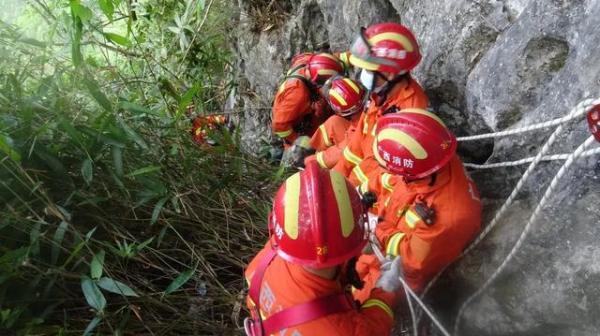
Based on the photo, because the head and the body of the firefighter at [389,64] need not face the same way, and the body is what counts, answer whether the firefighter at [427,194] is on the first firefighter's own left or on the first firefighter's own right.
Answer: on the first firefighter's own left

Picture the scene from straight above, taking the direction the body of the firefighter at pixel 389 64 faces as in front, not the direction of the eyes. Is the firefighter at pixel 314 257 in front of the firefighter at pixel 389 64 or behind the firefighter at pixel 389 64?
in front

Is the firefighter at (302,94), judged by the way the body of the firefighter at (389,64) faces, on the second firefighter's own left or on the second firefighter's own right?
on the second firefighter's own right

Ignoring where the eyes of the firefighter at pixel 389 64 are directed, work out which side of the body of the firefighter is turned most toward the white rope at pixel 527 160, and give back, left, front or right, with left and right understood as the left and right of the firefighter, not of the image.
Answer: left

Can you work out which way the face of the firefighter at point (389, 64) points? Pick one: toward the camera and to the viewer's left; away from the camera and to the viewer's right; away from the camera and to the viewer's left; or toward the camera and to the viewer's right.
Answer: toward the camera and to the viewer's left

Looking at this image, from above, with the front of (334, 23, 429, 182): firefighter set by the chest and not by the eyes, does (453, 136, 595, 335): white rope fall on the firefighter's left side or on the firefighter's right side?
on the firefighter's left side

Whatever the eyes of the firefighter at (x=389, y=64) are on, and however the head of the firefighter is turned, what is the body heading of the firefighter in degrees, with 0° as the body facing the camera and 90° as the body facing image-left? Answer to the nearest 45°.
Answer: approximately 45°
